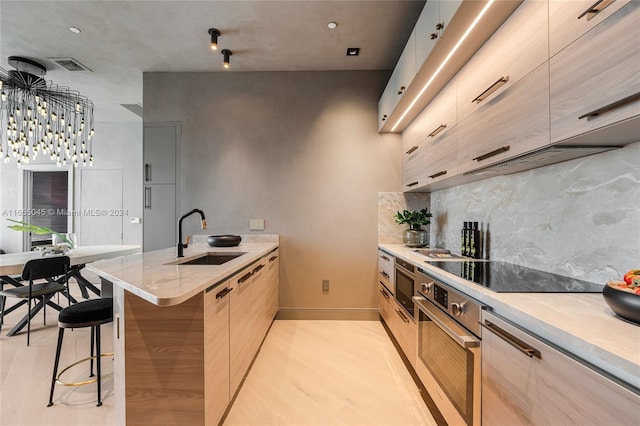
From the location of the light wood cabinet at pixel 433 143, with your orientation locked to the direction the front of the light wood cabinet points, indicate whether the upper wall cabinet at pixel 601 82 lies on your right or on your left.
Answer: on your left

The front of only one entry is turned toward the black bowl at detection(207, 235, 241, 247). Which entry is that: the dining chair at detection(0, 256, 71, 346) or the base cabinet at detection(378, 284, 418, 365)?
the base cabinet

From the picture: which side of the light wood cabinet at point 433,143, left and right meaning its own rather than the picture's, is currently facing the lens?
left

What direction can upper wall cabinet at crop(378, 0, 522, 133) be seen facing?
to the viewer's left

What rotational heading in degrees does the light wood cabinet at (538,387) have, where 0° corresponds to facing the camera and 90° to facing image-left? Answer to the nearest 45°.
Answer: approximately 45°

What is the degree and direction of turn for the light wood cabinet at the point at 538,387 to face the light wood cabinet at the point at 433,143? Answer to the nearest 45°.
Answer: approximately 90° to its right

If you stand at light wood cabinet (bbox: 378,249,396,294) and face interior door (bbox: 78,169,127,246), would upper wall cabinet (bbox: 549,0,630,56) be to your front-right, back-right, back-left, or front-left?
back-left

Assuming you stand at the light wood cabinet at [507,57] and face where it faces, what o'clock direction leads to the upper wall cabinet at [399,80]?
The upper wall cabinet is roughly at 3 o'clock from the light wood cabinet.

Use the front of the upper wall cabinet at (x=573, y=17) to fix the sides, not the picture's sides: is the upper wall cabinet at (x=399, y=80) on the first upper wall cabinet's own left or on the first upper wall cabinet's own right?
on the first upper wall cabinet's own right

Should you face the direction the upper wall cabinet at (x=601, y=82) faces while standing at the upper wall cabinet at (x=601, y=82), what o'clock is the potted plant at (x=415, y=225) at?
The potted plant is roughly at 3 o'clock from the upper wall cabinet.
